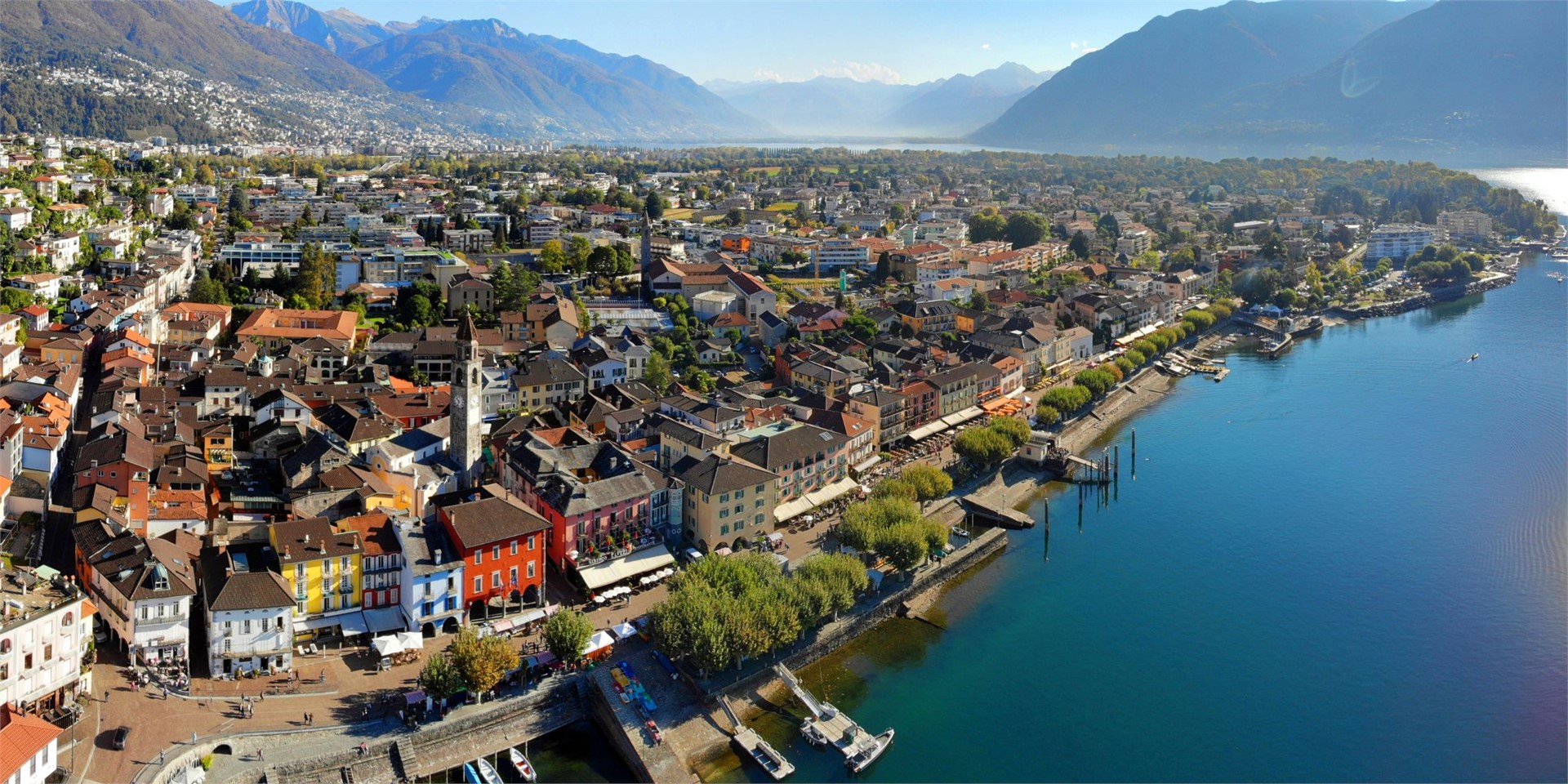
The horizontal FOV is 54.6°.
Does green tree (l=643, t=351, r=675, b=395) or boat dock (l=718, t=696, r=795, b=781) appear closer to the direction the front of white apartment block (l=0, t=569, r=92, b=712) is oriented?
the boat dock

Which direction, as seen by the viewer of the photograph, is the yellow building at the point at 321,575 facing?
facing the viewer

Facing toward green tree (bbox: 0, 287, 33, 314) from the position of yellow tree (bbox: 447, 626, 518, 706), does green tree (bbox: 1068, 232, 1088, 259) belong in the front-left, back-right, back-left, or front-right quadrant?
front-right

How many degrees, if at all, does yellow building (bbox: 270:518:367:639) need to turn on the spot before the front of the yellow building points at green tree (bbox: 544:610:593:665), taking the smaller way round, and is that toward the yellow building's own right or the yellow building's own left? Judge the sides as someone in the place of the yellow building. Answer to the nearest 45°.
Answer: approximately 45° to the yellow building's own left

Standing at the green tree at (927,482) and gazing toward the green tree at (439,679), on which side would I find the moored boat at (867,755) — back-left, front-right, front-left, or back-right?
front-left

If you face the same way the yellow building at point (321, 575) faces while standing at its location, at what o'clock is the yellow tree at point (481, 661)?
The yellow tree is roughly at 11 o'clock from the yellow building.

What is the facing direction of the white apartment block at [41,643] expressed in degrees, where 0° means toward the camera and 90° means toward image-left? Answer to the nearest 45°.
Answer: approximately 315°

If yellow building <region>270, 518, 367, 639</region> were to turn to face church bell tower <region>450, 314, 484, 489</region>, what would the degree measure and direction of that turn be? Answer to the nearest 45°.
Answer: approximately 135° to its left

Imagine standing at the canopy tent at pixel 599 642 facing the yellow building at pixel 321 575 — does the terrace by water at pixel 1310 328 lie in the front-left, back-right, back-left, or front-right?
back-right

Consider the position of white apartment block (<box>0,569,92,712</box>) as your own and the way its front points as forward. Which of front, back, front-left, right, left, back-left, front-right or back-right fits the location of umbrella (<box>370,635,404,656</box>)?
front-left

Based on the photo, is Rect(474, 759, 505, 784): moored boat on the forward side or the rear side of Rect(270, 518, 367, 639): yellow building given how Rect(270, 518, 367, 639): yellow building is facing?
on the forward side

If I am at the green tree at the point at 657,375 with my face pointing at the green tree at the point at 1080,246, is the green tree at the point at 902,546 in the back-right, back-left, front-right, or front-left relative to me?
back-right

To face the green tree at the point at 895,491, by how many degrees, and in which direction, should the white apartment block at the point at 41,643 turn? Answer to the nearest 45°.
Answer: approximately 45° to its left

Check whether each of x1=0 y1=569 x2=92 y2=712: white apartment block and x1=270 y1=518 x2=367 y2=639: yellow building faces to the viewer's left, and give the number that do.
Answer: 0

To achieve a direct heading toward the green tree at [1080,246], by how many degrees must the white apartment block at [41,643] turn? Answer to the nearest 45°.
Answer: approximately 90° to its left
